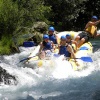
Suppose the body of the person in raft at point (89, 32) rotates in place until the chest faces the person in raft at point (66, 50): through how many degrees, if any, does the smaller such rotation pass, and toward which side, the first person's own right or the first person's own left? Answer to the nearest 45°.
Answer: approximately 45° to the first person's own left

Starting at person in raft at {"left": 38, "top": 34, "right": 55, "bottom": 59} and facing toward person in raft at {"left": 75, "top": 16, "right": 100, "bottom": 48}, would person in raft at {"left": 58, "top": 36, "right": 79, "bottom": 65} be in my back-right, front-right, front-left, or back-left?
front-right

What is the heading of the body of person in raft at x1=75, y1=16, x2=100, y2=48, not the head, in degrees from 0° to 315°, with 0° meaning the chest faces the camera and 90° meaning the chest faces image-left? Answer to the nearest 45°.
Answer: approximately 45°

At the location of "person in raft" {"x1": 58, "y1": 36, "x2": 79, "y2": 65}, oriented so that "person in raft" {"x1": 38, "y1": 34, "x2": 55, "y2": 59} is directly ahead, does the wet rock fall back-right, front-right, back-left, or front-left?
front-left

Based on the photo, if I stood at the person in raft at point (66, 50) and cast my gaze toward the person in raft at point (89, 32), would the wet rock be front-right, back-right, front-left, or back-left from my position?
back-left

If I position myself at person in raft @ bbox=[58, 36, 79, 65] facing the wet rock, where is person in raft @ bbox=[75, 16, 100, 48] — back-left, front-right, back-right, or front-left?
back-right

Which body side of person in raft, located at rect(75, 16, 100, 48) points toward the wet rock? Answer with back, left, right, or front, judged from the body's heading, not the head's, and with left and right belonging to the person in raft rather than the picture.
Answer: front
